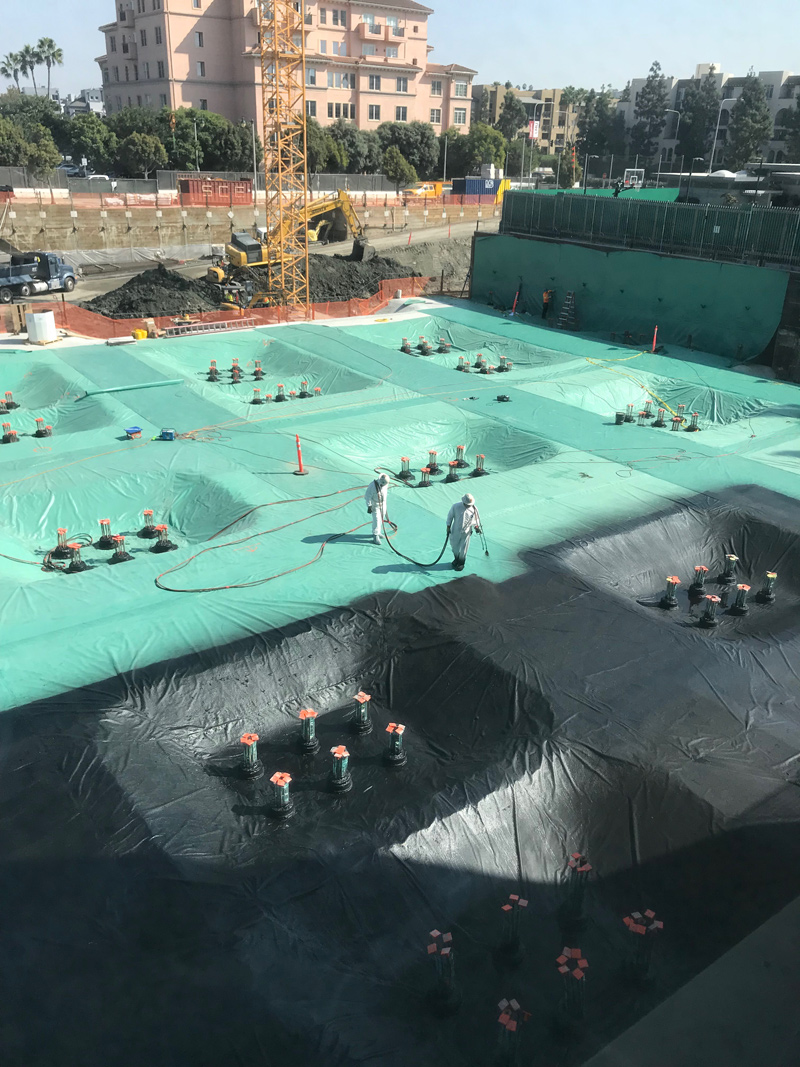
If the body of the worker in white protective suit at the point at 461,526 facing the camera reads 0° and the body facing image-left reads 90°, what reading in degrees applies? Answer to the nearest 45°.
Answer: approximately 315°

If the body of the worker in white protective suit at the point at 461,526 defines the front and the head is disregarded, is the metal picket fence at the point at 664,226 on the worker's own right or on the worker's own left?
on the worker's own left

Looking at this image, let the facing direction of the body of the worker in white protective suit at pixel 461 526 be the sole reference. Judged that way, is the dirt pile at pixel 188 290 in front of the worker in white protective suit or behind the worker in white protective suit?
behind

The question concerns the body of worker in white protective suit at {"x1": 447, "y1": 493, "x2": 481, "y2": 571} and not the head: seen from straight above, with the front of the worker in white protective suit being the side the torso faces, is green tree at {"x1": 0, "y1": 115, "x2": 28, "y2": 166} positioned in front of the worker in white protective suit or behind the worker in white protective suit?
behind

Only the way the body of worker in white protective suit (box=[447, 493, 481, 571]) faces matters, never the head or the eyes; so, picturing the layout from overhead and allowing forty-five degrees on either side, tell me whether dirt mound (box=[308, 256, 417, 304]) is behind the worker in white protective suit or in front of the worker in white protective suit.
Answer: behind

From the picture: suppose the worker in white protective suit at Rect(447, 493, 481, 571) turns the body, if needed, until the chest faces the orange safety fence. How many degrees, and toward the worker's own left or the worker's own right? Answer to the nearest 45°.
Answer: approximately 180°

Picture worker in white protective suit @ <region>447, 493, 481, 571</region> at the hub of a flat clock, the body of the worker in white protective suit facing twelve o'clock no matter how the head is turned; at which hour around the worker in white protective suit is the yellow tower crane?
The yellow tower crane is roughly at 7 o'clock from the worker in white protective suit.

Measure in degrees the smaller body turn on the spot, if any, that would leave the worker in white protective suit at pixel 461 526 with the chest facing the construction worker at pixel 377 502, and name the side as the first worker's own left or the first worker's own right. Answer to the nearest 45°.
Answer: approximately 180°

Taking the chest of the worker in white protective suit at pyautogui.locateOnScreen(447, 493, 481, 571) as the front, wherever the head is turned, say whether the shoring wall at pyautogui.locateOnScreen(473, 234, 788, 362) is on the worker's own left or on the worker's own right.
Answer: on the worker's own left

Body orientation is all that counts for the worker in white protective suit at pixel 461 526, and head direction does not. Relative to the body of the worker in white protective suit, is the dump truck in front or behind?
behind

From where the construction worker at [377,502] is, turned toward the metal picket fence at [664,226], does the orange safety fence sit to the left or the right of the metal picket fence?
left
